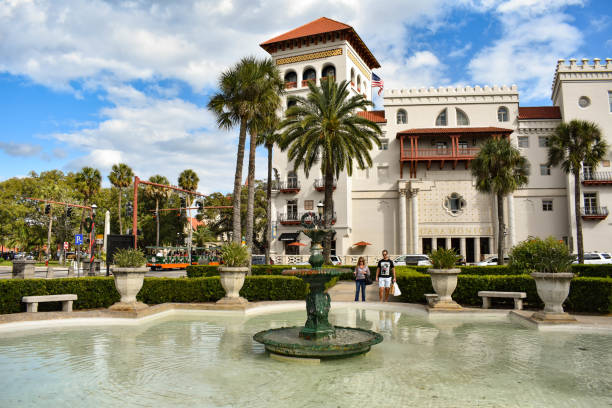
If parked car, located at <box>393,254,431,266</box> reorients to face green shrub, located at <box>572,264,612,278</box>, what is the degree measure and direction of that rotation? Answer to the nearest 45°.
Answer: approximately 135° to its left

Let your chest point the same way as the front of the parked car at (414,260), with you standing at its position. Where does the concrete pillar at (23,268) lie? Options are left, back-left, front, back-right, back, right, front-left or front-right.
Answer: front-left

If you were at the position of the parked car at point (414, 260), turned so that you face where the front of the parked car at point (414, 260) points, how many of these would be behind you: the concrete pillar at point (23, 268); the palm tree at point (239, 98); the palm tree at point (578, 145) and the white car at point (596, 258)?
2

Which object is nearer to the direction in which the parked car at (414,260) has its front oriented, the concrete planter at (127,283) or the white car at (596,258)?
the concrete planter

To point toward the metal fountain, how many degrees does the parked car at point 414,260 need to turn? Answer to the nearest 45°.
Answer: approximately 90° to its left

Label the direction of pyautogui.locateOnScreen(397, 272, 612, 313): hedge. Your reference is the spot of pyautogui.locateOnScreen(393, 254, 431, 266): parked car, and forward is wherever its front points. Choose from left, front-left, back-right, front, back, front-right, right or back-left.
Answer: left

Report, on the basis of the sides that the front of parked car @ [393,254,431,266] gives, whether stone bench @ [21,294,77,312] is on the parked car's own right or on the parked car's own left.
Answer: on the parked car's own left

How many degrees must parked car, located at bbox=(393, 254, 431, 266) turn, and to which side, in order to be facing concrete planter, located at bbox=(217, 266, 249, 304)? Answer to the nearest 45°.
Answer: approximately 90° to its left

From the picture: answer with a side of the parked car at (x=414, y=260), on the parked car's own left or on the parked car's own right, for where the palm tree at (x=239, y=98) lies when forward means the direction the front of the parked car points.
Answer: on the parked car's own left

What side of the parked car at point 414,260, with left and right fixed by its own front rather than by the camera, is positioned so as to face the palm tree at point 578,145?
back

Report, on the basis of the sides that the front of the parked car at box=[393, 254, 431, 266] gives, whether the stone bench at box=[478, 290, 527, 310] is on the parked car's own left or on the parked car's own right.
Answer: on the parked car's own left

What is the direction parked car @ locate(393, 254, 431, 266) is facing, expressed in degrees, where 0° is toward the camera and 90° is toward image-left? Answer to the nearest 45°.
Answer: approximately 90°
